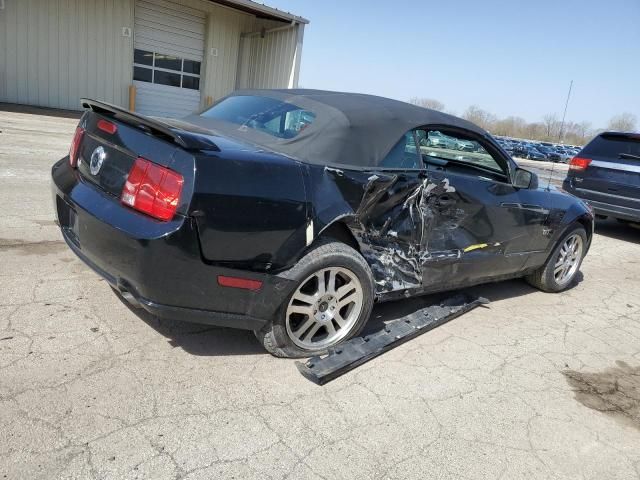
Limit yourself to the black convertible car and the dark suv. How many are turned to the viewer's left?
0

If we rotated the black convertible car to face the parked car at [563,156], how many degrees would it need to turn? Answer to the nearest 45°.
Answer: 0° — it already faces it

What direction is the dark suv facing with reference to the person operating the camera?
facing away from the viewer and to the right of the viewer

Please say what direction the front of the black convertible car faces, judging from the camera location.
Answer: facing away from the viewer and to the right of the viewer

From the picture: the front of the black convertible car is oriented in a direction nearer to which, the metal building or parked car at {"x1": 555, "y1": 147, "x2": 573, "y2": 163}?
the parked car

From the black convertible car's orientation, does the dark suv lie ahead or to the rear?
ahead

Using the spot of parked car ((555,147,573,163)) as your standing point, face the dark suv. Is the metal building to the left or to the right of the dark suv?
right

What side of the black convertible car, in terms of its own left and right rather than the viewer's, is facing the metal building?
left

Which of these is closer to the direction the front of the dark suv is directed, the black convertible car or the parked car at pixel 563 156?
the parked car
